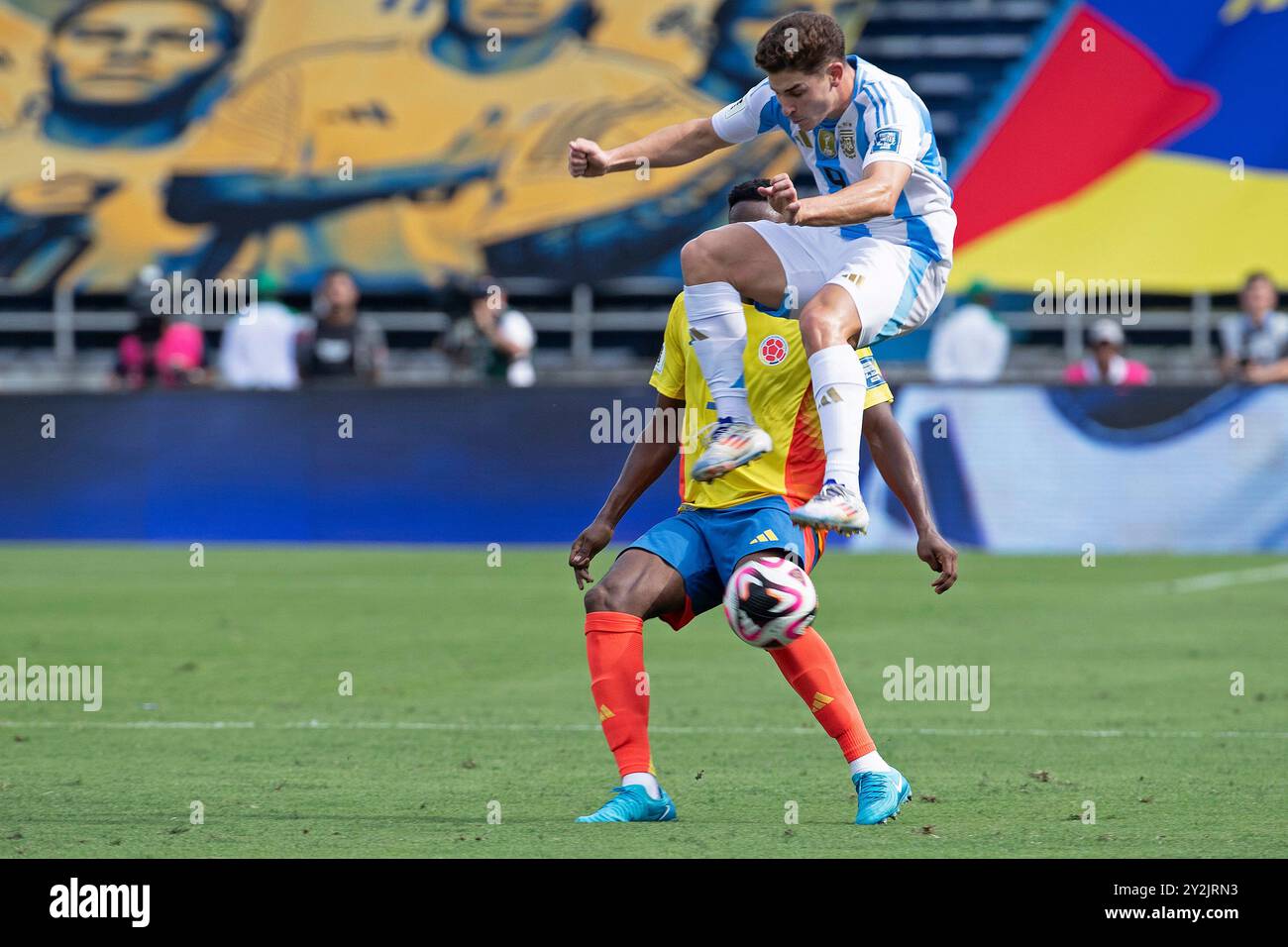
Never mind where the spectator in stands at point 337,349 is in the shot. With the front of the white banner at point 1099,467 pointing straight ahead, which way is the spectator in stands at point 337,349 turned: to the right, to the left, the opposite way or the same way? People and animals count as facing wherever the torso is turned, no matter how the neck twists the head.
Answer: the same way

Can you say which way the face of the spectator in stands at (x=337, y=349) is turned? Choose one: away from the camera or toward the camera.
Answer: toward the camera

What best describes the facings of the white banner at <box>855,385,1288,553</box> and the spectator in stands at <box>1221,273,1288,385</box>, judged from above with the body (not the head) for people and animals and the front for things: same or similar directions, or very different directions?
same or similar directions

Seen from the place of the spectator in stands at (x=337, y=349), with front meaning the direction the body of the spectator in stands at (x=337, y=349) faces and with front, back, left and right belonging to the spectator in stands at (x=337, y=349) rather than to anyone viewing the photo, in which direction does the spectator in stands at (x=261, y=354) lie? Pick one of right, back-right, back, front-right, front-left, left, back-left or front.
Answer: back-right

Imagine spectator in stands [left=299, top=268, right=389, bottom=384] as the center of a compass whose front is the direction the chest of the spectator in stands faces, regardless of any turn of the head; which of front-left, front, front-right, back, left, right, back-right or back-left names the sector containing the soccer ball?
front

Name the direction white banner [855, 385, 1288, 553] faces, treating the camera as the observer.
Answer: facing the viewer

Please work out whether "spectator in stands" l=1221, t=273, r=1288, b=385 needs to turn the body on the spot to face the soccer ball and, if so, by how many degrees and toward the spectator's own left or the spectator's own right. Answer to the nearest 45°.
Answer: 0° — they already face it

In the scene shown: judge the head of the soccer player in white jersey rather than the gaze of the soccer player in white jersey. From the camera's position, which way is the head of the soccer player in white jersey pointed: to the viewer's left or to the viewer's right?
to the viewer's left

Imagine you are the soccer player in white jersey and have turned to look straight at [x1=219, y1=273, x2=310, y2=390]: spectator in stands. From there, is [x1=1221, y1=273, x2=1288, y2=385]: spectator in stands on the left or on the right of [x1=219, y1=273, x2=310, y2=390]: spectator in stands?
right

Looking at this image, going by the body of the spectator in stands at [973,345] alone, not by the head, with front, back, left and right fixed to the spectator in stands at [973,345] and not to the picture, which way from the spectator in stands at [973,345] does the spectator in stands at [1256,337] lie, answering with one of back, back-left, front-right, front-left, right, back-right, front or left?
right

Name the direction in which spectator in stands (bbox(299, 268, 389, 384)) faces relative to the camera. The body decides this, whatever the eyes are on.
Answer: toward the camera

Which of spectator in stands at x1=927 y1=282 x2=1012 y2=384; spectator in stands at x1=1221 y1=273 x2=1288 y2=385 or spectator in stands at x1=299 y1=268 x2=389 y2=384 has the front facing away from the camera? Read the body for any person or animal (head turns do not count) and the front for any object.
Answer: spectator in stands at x1=927 y1=282 x2=1012 y2=384

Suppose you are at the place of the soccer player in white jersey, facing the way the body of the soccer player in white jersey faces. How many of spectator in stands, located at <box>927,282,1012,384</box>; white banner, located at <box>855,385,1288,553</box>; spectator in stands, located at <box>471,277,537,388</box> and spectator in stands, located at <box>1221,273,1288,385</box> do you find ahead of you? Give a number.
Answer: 0
